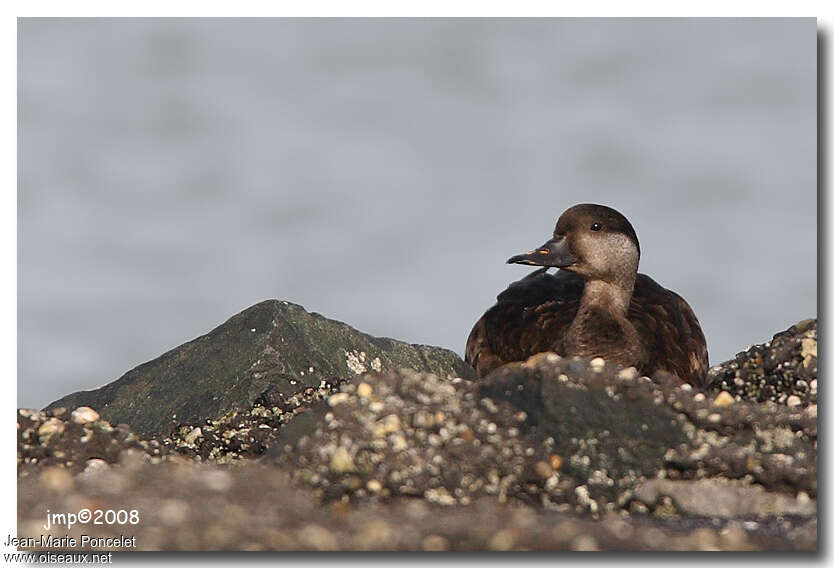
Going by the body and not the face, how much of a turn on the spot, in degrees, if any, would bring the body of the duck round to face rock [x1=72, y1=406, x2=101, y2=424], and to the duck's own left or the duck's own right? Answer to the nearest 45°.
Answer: approximately 45° to the duck's own right

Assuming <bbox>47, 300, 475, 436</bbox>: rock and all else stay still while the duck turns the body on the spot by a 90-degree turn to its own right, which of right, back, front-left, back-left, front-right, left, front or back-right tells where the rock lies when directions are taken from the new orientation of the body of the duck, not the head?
front

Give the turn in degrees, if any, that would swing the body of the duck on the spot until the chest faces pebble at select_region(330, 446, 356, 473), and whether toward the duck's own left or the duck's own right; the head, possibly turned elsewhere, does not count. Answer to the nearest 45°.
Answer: approximately 45° to the duck's own right

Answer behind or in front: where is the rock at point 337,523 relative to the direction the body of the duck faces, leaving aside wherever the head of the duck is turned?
in front

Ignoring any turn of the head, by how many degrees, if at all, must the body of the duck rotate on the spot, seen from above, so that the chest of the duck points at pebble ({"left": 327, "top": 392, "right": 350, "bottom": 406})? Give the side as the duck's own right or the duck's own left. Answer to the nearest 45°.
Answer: approximately 45° to the duck's own right

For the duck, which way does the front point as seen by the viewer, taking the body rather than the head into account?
toward the camera

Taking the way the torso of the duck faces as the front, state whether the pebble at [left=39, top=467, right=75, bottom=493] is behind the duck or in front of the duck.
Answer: in front

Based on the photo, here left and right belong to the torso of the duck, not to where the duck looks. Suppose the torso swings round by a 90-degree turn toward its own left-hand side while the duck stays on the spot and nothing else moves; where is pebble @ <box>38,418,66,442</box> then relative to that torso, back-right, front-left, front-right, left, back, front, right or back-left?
back-right

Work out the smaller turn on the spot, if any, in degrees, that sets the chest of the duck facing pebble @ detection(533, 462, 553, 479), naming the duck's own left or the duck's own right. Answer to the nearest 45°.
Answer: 0° — it already faces it

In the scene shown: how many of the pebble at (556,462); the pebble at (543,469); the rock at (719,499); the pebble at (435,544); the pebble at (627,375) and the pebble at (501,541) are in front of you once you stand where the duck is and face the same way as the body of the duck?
6

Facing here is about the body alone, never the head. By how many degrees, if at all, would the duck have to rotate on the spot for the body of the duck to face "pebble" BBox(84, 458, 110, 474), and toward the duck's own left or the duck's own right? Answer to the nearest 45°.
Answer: approximately 45° to the duck's own right

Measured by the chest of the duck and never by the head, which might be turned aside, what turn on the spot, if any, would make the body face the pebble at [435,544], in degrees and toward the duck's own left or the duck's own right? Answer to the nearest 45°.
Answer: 0° — it already faces it

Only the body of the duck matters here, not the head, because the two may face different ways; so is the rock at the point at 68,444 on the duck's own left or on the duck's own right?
on the duck's own right

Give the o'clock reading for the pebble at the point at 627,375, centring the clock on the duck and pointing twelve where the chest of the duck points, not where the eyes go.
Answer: The pebble is roughly at 12 o'clock from the duck.
